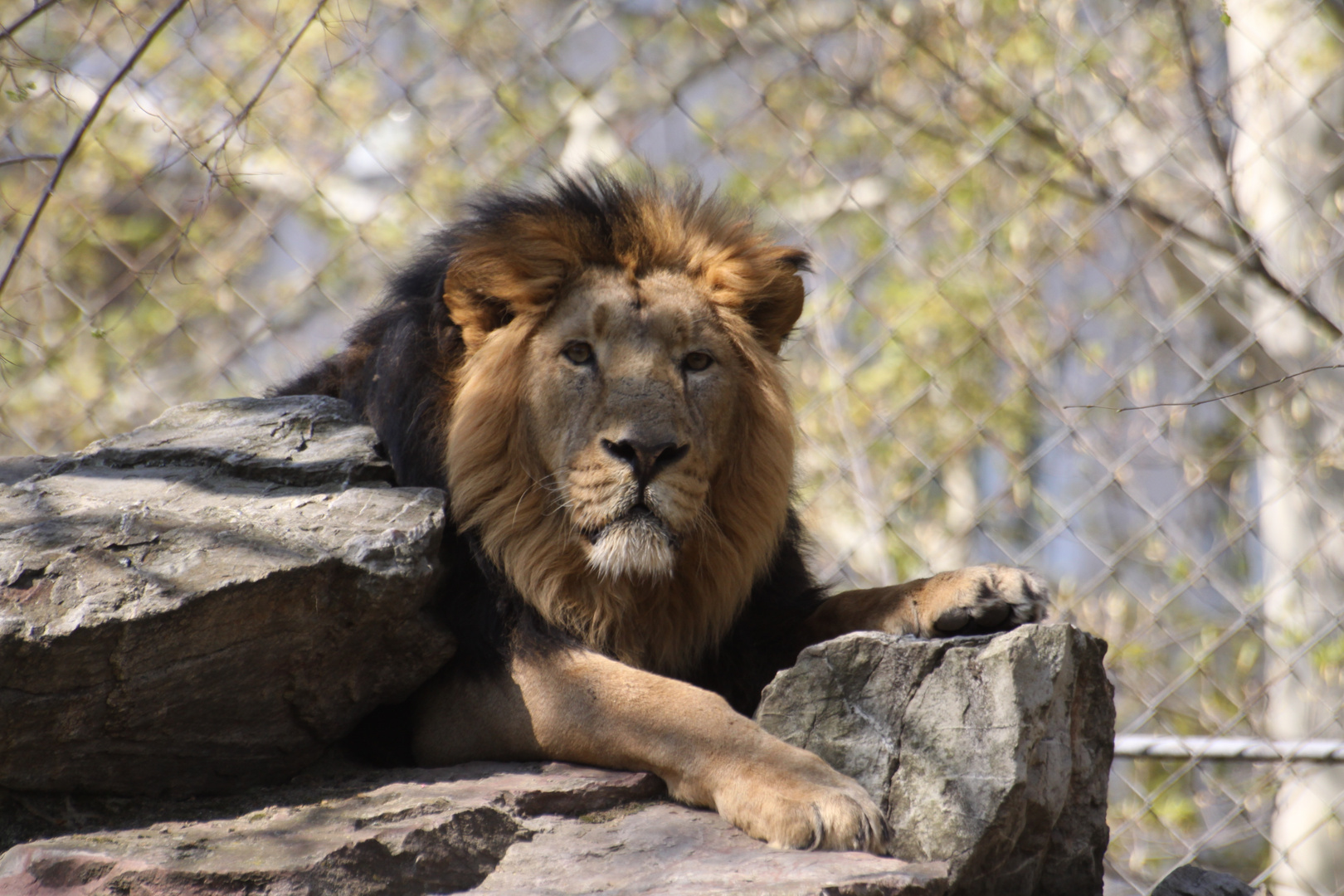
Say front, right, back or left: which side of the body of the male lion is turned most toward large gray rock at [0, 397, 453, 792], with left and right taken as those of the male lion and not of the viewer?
right

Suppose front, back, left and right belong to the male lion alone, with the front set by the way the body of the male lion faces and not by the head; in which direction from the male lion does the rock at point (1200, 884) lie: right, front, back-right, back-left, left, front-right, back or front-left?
front-left

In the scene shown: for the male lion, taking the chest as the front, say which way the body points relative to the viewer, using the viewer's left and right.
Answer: facing the viewer and to the right of the viewer

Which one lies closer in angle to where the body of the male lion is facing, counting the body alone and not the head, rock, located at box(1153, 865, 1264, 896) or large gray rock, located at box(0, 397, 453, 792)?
the rock
